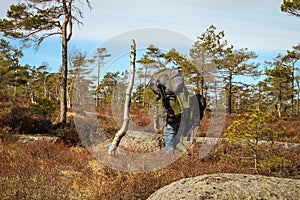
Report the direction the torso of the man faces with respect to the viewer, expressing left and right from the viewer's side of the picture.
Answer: facing away from the viewer and to the left of the viewer

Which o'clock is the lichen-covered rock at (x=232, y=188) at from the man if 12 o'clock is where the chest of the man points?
The lichen-covered rock is roughly at 7 o'clock from the man.
